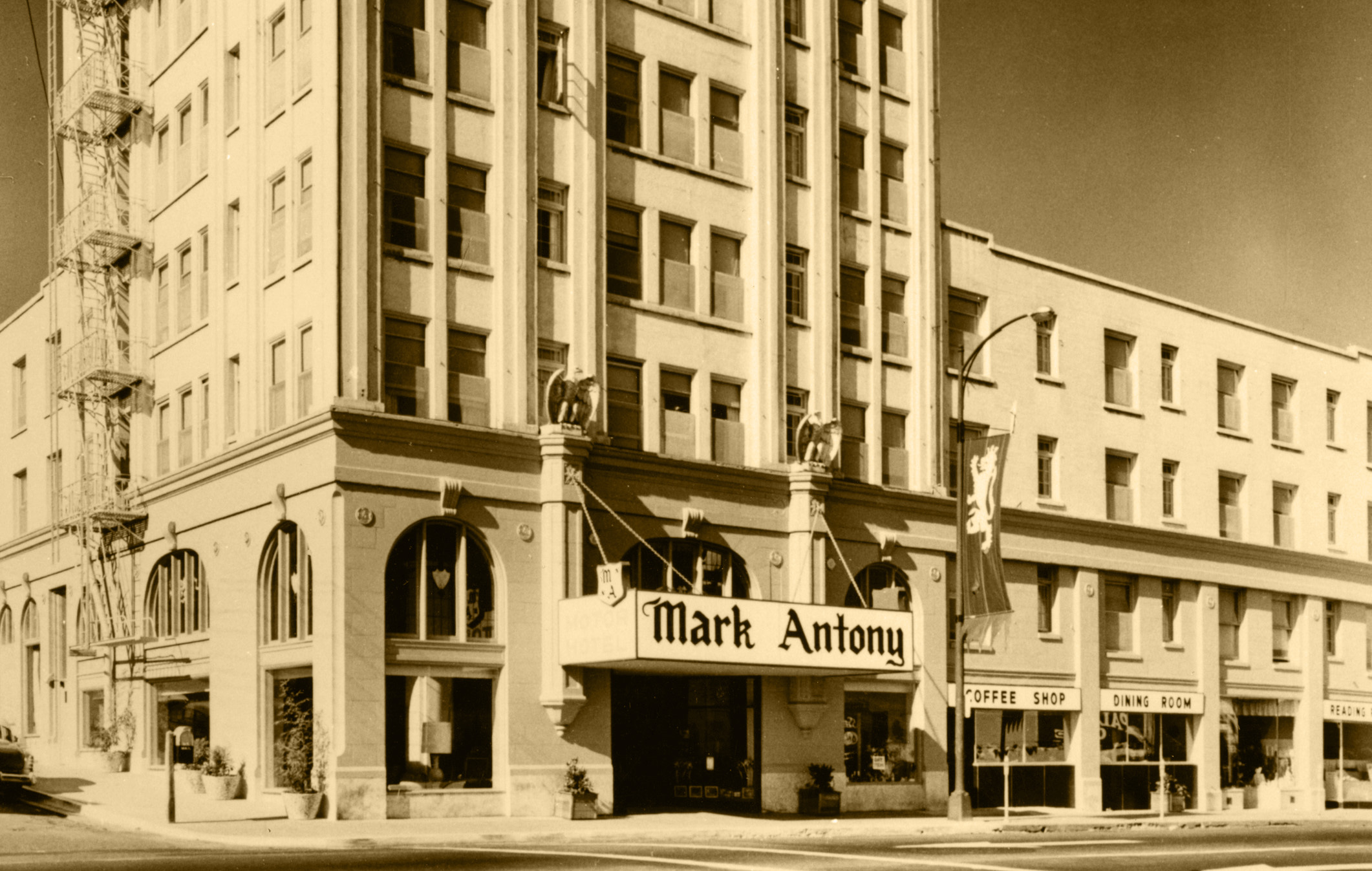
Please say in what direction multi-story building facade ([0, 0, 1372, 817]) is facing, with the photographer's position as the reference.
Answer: facing the viewer and to the right of the viewer

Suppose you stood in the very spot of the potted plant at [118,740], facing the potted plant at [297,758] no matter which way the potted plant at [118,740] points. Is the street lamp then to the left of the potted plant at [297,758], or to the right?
left

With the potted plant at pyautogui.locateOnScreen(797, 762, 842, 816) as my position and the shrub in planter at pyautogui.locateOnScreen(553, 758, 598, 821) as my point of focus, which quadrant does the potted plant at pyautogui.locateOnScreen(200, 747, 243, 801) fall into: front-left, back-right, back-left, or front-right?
front-right

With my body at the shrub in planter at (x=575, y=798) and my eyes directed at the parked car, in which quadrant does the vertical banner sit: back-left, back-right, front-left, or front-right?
back-right

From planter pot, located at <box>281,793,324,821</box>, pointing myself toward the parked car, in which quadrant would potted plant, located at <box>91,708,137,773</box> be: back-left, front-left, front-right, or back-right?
front-right
